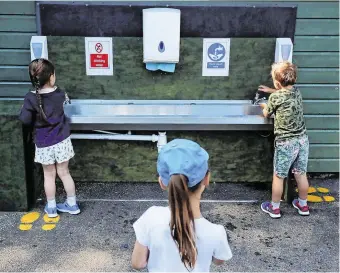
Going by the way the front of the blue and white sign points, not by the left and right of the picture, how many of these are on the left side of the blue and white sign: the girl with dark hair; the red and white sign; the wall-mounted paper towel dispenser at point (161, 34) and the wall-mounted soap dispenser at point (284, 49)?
1

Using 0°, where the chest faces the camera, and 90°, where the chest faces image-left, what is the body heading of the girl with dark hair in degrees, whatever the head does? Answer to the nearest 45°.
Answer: approximately 225°

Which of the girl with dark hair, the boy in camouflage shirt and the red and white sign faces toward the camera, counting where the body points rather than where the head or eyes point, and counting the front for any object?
the red and white sign

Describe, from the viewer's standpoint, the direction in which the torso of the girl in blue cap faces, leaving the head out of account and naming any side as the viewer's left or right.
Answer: facing away from the viewer

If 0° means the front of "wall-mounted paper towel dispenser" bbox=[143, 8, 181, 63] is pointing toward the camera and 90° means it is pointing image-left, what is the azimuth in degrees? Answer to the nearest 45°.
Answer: approximately 0°

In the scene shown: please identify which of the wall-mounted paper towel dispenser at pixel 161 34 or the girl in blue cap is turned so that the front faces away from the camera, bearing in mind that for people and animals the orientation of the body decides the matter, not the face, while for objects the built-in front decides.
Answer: the girl in blue cap

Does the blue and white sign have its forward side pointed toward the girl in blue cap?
yes

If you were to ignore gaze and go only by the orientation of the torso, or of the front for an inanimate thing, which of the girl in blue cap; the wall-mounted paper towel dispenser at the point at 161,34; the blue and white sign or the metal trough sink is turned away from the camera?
the girl in blue cap

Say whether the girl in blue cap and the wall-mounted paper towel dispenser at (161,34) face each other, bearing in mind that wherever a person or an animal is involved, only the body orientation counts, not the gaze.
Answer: yes

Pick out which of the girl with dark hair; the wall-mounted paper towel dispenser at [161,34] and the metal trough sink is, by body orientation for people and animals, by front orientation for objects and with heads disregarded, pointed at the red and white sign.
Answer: the girl with dark hair

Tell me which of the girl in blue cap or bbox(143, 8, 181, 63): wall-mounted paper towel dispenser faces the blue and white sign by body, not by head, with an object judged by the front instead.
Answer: the girl in blue cap

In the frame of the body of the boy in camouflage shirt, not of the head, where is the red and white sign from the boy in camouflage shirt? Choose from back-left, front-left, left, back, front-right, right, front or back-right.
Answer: front-left

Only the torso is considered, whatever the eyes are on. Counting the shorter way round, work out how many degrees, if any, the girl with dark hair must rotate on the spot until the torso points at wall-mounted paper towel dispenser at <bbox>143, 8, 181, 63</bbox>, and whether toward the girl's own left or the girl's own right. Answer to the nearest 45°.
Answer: approximately 45° to the girl's own right

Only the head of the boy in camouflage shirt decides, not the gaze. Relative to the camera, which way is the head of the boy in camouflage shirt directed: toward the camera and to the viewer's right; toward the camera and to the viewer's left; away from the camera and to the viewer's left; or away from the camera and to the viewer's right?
away from the camera and to the viewer's left
